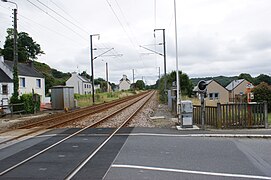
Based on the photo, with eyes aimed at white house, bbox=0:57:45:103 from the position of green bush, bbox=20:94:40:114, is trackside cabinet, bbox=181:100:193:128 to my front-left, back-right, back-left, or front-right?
back-right

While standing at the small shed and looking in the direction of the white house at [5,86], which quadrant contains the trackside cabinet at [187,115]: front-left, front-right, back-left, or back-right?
back-left

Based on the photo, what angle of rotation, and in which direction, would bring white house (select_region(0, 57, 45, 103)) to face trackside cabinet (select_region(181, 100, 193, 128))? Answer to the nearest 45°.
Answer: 0° — it already faces it

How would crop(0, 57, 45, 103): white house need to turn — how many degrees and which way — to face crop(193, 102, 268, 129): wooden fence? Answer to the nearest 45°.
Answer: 0° — it already faces it

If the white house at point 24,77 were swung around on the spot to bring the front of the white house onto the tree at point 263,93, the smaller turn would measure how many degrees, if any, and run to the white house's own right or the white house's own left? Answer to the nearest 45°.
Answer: approximately 45° to the white house's own left
